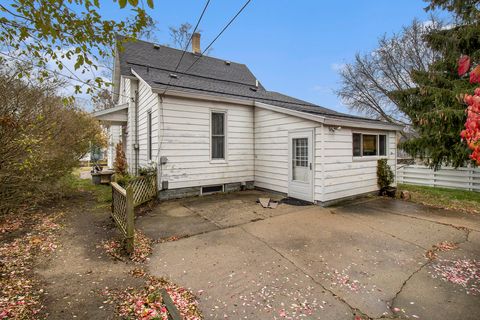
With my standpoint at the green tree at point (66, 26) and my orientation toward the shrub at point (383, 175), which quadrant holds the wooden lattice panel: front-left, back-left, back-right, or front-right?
front-left

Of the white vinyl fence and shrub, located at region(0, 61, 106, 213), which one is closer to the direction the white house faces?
the shrub
